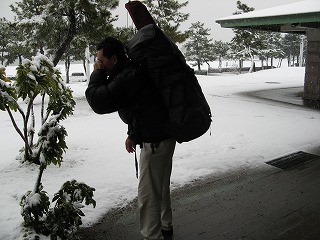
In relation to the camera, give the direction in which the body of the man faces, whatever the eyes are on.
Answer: to the viewer's left

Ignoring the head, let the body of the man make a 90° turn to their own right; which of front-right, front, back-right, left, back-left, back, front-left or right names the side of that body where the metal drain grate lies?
front-right

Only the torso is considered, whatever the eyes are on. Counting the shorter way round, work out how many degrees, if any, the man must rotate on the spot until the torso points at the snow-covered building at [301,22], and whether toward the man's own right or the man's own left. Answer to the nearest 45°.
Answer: approximately 135° to the man's own right
